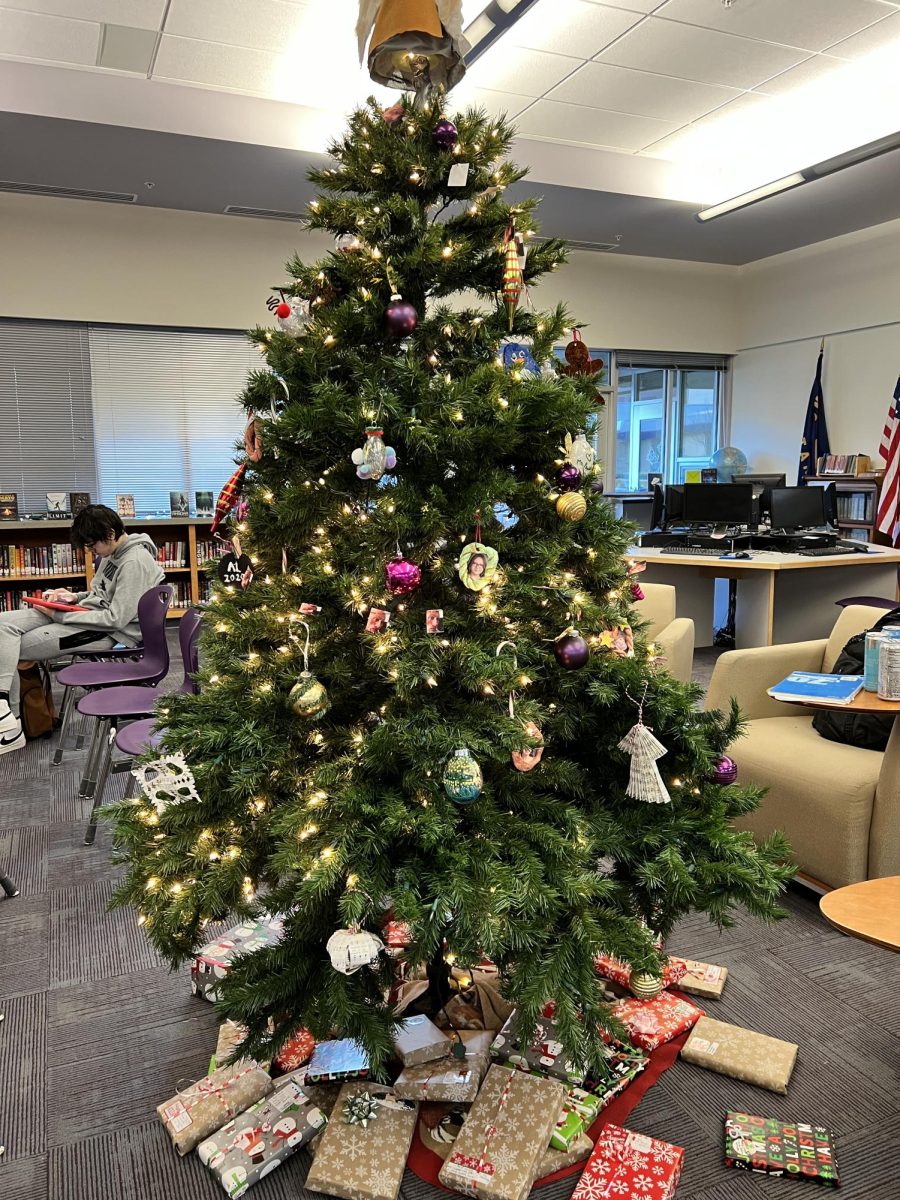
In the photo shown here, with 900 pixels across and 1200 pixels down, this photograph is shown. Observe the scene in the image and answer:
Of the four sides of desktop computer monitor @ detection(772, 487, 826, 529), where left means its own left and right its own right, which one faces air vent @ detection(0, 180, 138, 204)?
right

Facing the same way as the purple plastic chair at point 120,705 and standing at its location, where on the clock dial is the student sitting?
The student sitting is roughly at 3 o'clock from the purple plastic chair.

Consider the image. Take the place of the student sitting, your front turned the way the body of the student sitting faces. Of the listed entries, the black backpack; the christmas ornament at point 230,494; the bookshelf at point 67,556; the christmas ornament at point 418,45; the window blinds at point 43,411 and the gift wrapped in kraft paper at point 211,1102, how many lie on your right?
2

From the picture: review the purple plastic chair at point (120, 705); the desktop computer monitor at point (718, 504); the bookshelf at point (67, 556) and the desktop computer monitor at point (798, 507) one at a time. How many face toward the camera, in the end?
3

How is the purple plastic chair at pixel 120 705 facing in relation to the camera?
to the viewer's left

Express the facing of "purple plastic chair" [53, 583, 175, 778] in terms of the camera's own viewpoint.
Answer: facing to the left of the viewer

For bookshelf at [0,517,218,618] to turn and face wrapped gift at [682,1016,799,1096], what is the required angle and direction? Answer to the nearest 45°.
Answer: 0° — it already faces it

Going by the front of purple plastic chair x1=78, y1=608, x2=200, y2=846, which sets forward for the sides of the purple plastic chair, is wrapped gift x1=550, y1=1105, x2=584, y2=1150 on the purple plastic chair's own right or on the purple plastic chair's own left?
on the purple plastic chair's own left

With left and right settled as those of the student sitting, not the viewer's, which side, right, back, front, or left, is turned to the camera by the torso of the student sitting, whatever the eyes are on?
left

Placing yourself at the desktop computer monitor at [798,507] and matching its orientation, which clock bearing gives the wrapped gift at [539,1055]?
The wrapped gift is roughly at 12 o'clock from the desktop computer monitor.

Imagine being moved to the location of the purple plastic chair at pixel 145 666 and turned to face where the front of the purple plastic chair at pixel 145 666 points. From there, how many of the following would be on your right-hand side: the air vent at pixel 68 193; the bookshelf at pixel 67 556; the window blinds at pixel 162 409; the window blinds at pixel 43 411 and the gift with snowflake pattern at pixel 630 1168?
4

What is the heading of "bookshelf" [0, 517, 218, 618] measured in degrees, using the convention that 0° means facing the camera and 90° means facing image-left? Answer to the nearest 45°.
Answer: approximately 0°
